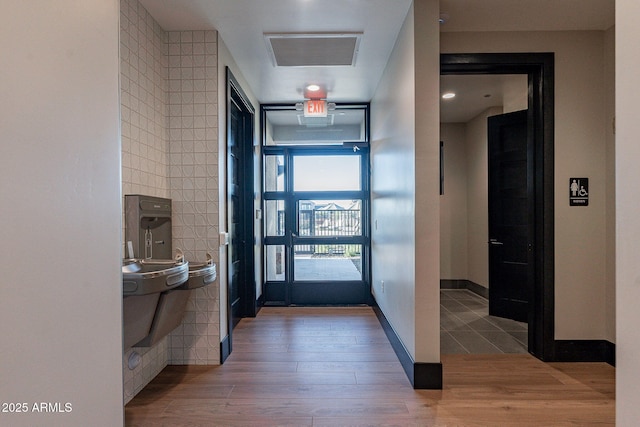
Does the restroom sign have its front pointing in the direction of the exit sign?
no

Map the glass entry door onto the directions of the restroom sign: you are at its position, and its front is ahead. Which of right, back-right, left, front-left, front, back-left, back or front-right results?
right

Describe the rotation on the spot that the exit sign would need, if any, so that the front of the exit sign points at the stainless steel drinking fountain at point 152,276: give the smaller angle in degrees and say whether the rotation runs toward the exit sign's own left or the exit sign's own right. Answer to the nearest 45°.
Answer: approximately 45° to the exit sign's own right

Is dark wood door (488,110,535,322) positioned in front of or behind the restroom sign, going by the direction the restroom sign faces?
behind

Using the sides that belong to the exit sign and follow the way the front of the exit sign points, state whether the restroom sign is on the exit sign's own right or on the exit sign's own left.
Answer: on the exit sign's own left

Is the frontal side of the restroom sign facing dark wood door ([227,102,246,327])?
no

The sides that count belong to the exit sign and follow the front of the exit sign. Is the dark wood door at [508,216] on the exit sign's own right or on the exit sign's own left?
on the exit sign's own left

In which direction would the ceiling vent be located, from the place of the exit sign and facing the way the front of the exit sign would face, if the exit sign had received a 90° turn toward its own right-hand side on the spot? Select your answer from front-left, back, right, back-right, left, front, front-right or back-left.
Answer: left

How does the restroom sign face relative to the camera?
toward the camera

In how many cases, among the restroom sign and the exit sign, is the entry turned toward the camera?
2

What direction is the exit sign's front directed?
toward the camera
